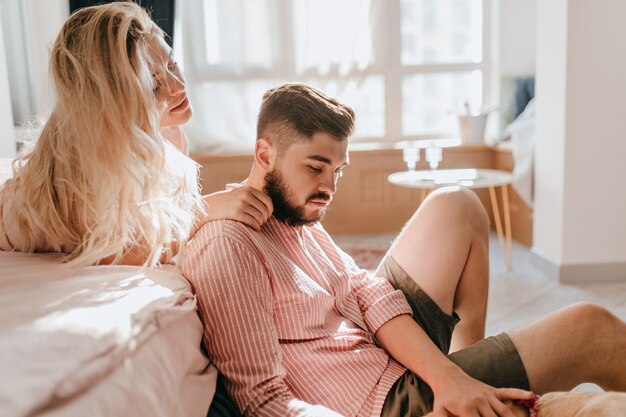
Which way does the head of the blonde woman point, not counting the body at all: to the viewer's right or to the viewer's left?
to the viewer's right

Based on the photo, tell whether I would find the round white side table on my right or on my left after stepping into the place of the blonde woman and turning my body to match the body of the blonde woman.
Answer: on my left

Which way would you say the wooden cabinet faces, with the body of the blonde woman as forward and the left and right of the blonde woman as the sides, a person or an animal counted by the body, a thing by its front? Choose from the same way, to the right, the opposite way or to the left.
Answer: to the right

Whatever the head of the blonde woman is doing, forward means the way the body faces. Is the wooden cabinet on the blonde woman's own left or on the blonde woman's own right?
on the blonde woman's own left

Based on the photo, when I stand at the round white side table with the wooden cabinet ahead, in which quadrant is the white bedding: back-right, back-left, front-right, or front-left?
back-left

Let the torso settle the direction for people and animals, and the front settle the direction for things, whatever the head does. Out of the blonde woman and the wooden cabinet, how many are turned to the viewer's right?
1

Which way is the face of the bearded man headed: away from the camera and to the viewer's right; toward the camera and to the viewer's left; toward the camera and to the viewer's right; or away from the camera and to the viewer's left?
toward the camera and to the viewer's right

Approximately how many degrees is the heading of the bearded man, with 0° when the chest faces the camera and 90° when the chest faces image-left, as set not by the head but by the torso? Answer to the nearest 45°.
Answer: approximately 315°

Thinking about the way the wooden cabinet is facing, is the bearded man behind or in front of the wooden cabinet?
in front

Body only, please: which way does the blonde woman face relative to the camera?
to the viewer's right
